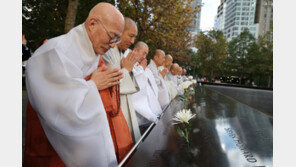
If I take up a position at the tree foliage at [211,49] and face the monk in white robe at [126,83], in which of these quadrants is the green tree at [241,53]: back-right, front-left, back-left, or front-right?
back-left

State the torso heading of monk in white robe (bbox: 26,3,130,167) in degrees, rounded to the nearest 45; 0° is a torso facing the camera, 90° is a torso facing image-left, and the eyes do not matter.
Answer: approximately 270°

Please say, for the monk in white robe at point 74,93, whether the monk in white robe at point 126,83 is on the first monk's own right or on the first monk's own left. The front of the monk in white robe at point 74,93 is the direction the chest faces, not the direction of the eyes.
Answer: on the first monk's own left

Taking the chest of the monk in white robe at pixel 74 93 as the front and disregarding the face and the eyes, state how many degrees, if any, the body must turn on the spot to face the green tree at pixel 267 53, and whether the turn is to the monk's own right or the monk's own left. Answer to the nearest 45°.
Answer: approximately 45° to the monk's own left

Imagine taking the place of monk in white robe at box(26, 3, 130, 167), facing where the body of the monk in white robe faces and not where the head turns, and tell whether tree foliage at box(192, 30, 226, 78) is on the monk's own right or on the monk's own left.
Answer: on the monk's own left

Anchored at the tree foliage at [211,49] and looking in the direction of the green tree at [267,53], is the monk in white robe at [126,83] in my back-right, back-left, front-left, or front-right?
back-right

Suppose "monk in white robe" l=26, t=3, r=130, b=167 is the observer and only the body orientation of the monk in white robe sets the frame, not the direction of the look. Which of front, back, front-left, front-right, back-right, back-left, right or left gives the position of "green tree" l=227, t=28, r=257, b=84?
front-left
